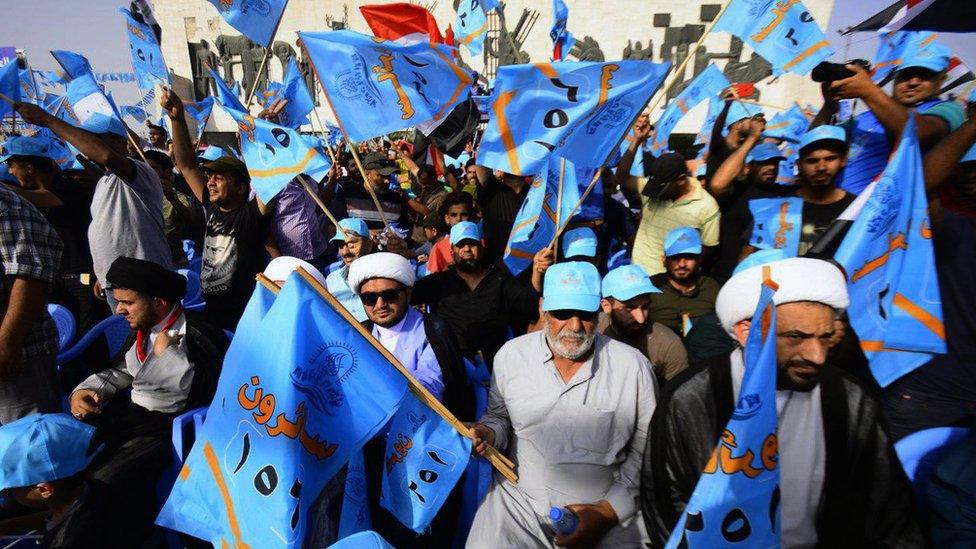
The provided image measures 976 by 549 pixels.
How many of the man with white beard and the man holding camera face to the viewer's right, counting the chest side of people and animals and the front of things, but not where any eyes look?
0

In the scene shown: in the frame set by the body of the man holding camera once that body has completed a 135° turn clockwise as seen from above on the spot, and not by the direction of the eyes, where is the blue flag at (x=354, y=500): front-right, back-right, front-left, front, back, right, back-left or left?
back-left

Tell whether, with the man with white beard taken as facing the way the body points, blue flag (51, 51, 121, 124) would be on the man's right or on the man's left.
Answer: on the man's right

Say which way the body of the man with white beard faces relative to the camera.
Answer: toward the camera

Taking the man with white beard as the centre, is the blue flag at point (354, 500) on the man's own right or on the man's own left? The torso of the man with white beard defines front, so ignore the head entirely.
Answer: on the man's own right

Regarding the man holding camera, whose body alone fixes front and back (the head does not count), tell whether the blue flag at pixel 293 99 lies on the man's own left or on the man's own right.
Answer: on the man's own right

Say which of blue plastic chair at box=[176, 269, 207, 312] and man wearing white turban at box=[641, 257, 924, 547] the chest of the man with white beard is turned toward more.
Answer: the man wearing white turban

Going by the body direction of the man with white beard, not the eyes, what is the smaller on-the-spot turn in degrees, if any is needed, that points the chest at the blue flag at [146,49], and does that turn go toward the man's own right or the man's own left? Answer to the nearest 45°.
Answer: approximately 135° to the man's own right

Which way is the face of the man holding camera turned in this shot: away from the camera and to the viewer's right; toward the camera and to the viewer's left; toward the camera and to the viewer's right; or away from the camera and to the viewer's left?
toward the camera and to the viewer's left

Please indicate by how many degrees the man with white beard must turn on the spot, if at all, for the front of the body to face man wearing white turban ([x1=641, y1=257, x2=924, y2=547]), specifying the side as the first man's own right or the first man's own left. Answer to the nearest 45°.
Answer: approximately 45° to the first man's own left

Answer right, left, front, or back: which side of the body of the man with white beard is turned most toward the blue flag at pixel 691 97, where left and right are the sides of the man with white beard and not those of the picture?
back
